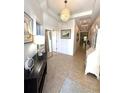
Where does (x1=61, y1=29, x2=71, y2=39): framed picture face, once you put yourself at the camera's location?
facing the viewer

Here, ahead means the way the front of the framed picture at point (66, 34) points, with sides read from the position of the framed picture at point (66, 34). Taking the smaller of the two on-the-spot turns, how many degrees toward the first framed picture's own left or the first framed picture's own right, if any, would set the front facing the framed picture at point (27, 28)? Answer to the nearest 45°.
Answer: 0° — it already faces it
